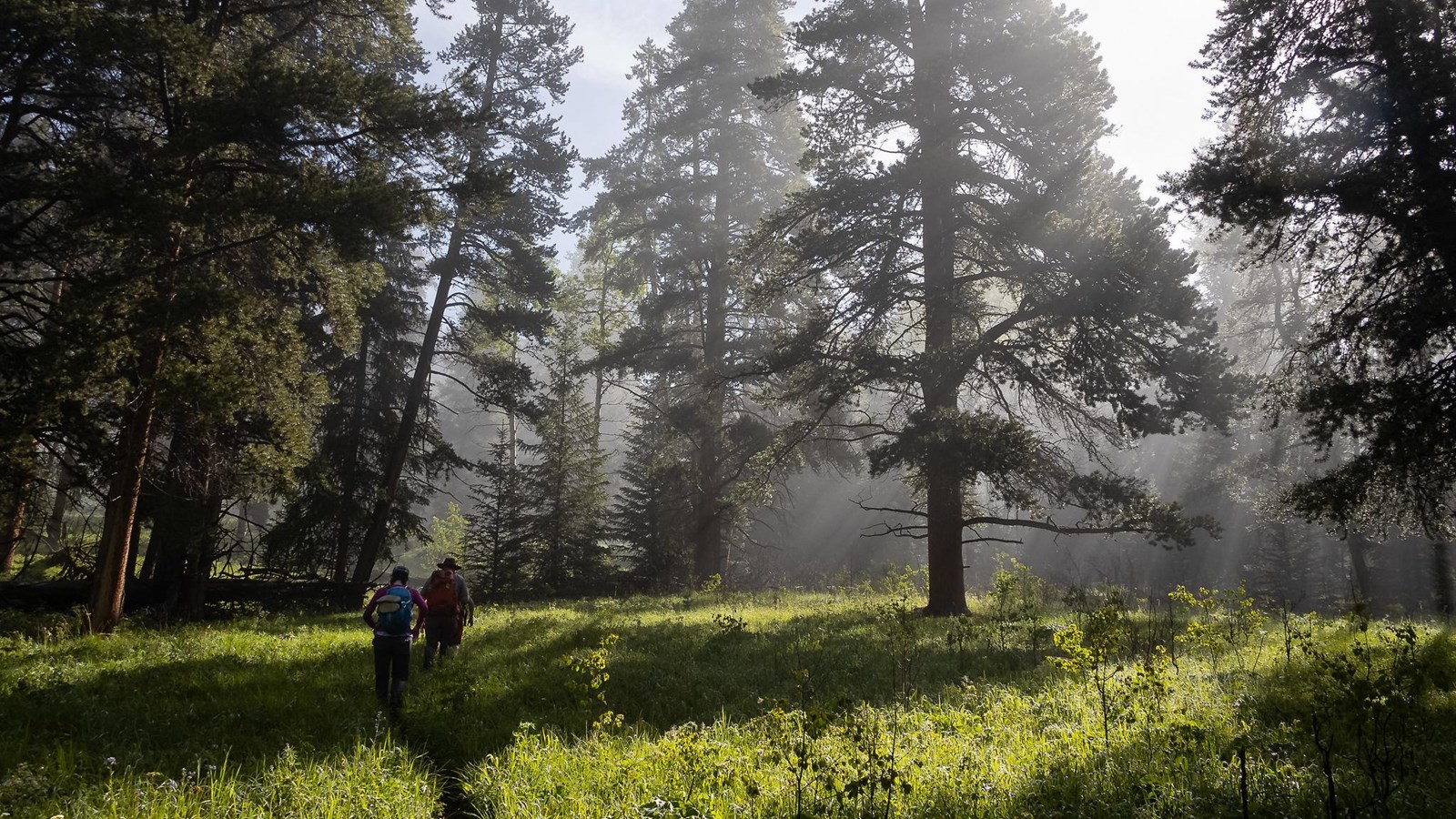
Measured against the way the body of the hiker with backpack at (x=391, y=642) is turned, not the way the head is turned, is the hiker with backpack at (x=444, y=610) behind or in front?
in front

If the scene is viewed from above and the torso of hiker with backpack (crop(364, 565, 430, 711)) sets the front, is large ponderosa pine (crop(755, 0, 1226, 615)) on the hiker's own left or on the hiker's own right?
on the hiker's own right

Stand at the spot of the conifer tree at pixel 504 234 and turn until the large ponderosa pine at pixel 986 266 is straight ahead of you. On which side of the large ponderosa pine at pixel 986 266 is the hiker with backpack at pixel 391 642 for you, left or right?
right

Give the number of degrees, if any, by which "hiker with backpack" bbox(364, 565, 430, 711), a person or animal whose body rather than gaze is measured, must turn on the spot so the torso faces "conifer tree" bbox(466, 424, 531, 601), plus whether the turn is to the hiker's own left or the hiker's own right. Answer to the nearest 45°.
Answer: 0° — they already face it

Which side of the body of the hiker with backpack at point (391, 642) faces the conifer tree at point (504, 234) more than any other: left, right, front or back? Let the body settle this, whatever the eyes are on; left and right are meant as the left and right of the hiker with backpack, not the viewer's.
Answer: front

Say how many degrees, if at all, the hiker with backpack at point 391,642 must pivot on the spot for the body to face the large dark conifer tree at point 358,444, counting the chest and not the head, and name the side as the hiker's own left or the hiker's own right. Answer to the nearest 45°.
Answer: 0° — they already face it

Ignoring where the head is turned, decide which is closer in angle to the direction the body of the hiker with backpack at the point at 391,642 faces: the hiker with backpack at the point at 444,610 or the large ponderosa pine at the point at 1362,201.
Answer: the hiker with backpack

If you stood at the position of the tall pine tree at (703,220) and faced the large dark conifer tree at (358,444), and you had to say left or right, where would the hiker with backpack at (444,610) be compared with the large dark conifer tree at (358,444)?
left

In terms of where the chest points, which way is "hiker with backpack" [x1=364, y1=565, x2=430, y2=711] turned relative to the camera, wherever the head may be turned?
away from the camera
